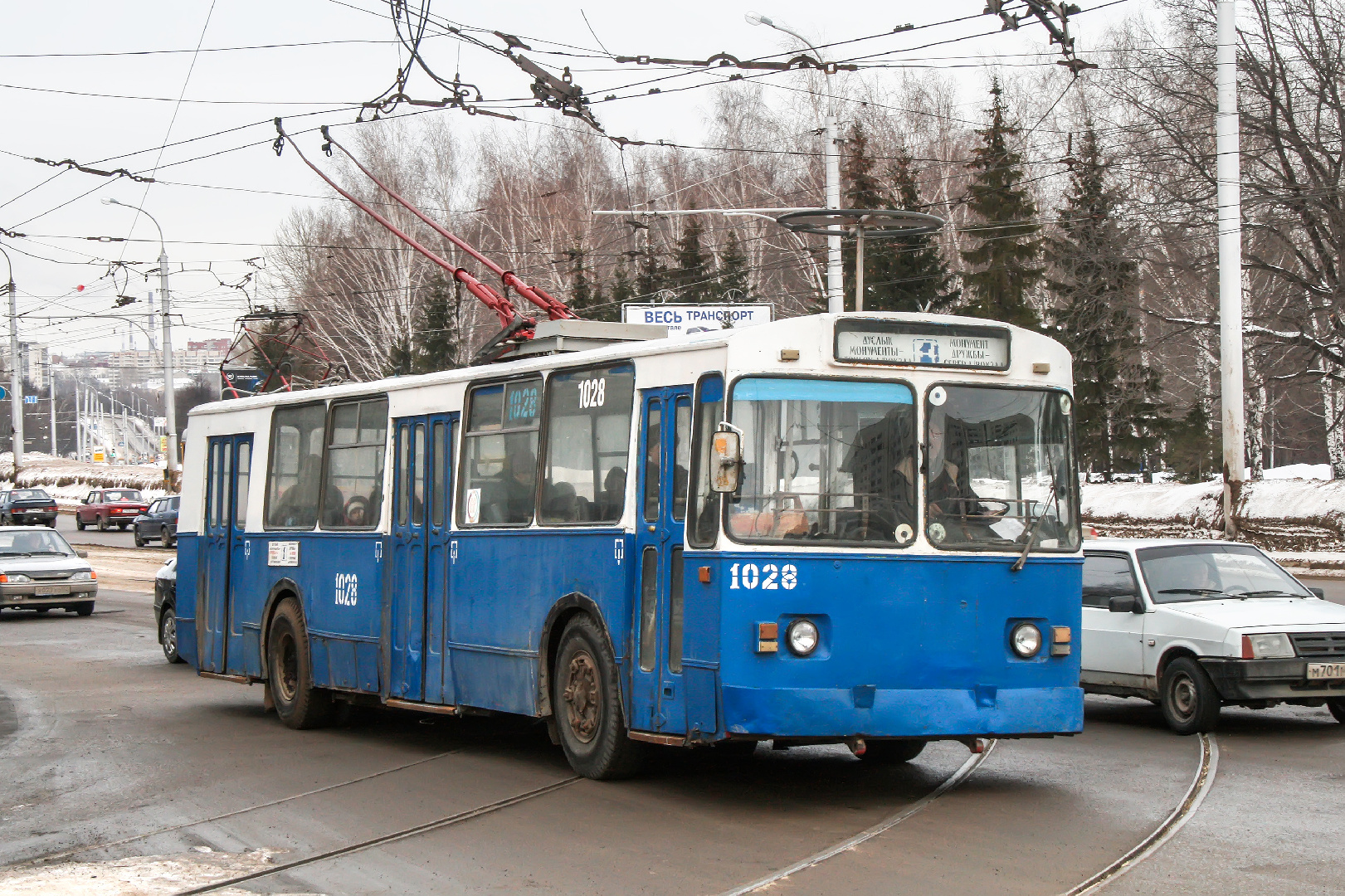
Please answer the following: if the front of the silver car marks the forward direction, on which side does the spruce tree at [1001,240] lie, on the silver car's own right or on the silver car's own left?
on the silver car's own left

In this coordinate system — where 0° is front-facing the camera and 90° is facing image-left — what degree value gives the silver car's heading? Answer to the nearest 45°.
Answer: approximately 315°

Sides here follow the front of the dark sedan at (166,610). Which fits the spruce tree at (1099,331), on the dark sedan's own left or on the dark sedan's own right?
on the dark sedan's own left

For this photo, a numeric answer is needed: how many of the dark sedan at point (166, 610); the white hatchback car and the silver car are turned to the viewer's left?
0

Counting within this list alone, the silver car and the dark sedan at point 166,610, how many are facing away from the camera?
0

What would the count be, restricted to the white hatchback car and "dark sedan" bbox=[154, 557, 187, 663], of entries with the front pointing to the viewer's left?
0

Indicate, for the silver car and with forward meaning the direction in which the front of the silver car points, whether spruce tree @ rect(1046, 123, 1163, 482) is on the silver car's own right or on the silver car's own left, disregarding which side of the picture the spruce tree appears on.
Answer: on the silver car's own left

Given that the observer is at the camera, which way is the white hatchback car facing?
facing the viewer and to the right of the viewer

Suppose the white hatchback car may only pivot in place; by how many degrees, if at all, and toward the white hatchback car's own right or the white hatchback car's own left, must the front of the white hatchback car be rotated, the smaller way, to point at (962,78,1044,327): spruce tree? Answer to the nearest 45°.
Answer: approximately 135° to the white hatchback car's own left

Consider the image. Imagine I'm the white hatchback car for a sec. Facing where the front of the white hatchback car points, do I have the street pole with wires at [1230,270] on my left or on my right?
on my left

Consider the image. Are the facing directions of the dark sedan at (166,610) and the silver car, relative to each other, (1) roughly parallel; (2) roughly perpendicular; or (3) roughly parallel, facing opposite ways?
roughly parallel

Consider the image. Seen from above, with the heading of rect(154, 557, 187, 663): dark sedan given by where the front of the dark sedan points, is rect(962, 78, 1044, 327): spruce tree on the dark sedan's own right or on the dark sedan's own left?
on the dark sedan's own left
